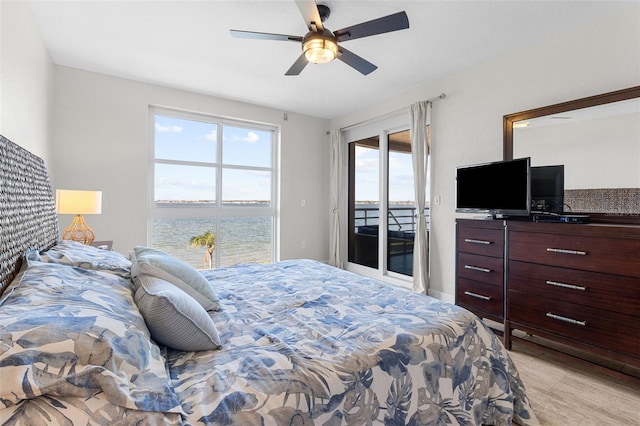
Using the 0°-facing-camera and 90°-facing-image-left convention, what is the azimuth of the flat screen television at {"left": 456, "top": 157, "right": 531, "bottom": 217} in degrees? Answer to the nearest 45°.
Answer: approximately 45°

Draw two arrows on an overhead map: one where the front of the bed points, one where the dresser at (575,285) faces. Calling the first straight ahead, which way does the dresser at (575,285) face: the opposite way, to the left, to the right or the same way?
the opposite way

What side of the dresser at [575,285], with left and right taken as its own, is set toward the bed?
front

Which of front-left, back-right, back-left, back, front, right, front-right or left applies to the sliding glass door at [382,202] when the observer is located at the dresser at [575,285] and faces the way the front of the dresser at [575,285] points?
right

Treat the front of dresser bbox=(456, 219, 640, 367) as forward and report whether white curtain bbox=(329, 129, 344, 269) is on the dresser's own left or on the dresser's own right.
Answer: on the dresser's own right

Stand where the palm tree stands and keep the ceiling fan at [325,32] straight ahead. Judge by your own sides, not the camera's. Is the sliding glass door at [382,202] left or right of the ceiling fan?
left

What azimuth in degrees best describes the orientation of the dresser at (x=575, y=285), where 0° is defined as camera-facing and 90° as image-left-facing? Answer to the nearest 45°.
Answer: approximately 45°

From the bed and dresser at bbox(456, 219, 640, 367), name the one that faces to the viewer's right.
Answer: the bed

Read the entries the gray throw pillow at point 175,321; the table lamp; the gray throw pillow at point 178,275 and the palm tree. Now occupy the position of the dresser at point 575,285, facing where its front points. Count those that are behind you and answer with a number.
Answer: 0

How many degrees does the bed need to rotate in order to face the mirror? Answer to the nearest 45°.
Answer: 0° — it already faces it

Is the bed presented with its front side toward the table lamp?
no

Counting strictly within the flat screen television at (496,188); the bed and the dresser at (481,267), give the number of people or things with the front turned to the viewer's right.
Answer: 1

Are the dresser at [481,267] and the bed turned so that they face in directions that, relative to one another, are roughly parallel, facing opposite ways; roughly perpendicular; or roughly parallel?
roughly parallel, facing opposite ways

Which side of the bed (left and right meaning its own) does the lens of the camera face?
right

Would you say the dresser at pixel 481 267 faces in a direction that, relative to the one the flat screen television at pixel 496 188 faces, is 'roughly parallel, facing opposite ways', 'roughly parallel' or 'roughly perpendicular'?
roughly parallel

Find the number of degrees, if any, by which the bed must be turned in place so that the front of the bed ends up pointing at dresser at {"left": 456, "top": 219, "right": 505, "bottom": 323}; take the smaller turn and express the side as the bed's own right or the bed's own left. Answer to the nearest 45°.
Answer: approximately 45° to the bed's own left

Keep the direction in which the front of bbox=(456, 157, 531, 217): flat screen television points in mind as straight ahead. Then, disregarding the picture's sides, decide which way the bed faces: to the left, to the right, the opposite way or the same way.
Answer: the opposite way
